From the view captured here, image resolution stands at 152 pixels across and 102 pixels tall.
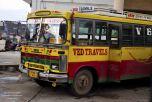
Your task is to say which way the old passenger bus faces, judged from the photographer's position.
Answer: facing the viewer and to the left of the viewer
